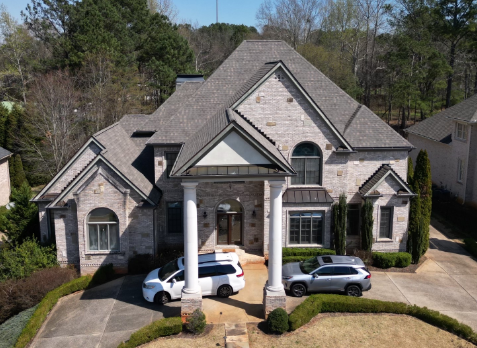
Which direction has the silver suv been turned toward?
to the viewer's left

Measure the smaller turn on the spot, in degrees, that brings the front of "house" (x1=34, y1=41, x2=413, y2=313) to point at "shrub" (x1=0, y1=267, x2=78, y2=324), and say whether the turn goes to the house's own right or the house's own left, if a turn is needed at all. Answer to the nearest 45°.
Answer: approximately 90° to the house's own right

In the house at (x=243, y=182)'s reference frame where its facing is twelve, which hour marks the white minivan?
The white minivan is roughly at 1 o'clock from the house.

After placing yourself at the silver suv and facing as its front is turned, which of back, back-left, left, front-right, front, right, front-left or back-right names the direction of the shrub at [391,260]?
back-right

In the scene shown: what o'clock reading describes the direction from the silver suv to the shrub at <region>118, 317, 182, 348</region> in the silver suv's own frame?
The shrub is roughly at 11 o'clock from the silver suv.

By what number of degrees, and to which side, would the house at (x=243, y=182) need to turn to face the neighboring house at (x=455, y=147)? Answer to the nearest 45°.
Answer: approximately 135° to its left

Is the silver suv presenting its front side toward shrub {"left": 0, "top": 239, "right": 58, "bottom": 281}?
yes

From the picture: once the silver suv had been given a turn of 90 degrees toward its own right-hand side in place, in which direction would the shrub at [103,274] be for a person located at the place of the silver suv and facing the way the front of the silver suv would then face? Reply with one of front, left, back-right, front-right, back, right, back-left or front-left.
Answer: left

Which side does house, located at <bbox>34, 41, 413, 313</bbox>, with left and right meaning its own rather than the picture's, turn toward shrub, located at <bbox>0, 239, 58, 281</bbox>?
right

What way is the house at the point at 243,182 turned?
toward the camera

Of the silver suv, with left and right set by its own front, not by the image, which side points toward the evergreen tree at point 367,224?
right

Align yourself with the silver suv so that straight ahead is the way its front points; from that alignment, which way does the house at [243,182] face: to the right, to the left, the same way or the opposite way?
to the left

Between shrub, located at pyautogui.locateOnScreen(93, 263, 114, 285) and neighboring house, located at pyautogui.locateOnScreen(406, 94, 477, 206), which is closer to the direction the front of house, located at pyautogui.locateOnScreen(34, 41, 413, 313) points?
the shrub

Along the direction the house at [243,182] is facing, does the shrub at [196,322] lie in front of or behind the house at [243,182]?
in front

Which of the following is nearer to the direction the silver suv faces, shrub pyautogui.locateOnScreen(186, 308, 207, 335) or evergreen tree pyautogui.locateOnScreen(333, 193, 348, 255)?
the shrub

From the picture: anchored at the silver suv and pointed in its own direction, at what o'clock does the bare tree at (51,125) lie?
The bare tree is roughly at 1 o'clock from the silver suv.

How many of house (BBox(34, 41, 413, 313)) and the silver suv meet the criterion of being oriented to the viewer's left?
1
